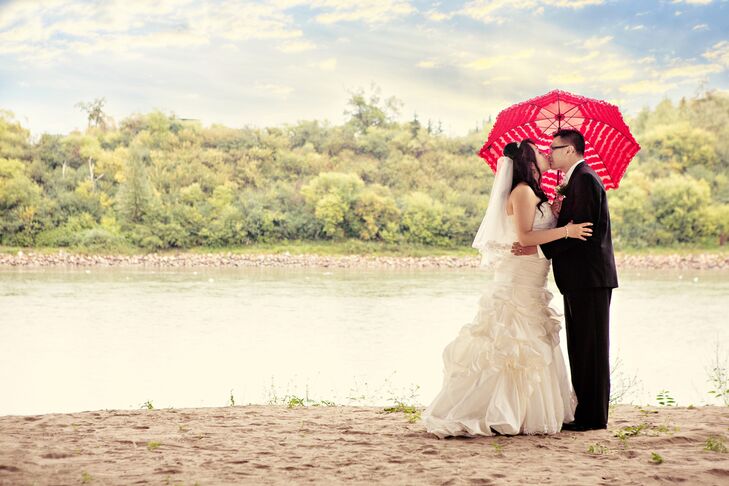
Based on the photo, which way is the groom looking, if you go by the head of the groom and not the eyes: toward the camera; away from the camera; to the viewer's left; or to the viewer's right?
to the viewer's left

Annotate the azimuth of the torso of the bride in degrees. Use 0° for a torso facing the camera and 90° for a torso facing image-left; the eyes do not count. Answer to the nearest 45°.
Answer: approximately 270°

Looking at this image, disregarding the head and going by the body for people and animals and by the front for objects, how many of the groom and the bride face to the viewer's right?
1

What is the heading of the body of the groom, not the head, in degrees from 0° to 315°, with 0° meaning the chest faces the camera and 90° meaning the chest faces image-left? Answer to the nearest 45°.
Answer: approximately 90°

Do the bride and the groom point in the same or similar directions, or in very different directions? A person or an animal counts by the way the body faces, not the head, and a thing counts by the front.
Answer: very different directions
